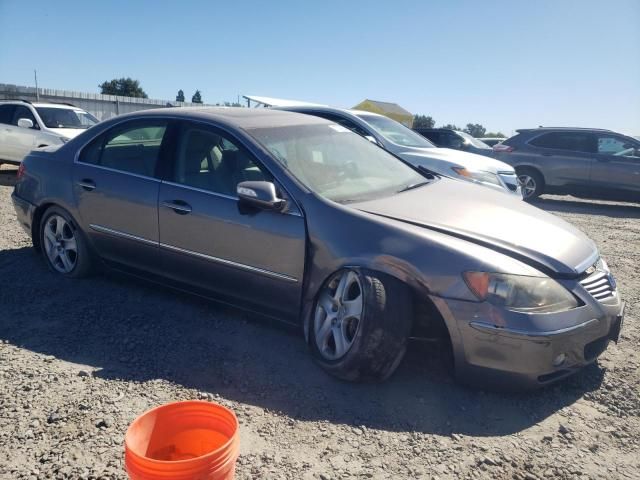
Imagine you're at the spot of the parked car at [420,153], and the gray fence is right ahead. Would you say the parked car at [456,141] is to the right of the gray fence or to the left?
right

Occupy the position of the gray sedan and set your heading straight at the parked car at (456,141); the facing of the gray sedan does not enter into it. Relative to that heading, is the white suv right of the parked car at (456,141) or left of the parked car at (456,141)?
left

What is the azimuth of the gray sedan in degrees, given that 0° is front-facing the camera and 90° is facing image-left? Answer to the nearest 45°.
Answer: approximately 315°

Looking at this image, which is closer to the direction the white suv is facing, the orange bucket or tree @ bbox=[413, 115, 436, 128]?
the orange bucket

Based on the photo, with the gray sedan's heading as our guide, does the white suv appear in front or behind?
behind

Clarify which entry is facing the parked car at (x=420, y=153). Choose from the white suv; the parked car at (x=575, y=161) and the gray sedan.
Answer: the white suv

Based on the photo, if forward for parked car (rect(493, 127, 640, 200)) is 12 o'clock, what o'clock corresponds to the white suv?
The white suv is roughly at 5 o'clock from the parked car.

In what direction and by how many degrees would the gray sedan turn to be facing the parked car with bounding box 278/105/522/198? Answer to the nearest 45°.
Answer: approximately 135° to its left

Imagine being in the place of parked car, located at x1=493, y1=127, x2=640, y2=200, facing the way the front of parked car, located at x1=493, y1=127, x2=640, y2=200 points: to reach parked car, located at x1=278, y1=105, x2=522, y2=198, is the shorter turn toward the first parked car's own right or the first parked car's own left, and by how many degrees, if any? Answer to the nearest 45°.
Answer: approximately 135° to the first parked car's own right

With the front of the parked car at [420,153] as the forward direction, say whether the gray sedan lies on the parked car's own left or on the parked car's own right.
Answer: on the parked car's own right

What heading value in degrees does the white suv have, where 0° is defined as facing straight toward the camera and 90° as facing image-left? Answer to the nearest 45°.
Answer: approximately 315°

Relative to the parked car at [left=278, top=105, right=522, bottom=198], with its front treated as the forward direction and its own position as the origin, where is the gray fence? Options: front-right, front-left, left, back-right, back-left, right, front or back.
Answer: back

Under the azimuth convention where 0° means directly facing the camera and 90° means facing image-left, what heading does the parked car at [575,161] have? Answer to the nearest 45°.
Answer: approximately 270°

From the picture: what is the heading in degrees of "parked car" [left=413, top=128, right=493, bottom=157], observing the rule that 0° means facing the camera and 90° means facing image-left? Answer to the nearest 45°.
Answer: approximately 315°

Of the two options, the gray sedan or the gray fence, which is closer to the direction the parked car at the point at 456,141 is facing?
the gray sedan

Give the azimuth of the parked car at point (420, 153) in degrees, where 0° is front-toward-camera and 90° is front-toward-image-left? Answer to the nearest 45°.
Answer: approximately 315°
